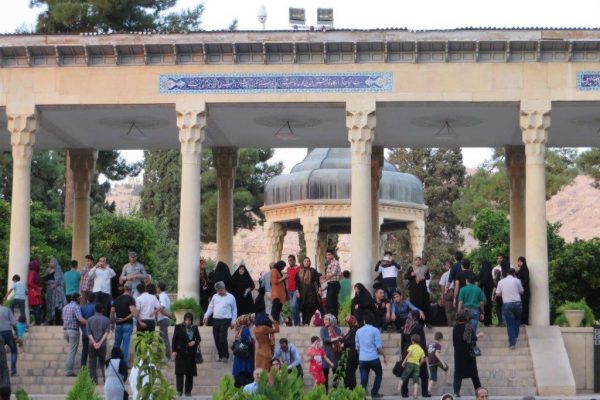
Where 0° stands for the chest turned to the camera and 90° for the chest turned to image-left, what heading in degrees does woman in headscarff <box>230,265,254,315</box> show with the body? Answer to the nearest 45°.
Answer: approximately 0°
